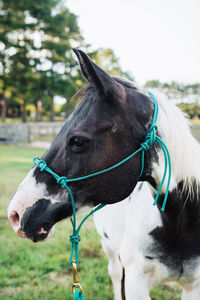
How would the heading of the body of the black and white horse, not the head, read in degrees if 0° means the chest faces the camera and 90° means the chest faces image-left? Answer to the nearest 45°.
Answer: approximately 45°

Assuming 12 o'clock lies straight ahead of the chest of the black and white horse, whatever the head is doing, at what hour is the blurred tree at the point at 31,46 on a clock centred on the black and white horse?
The blurred tree is roughly at 4 o'clock from the black and white horse.
